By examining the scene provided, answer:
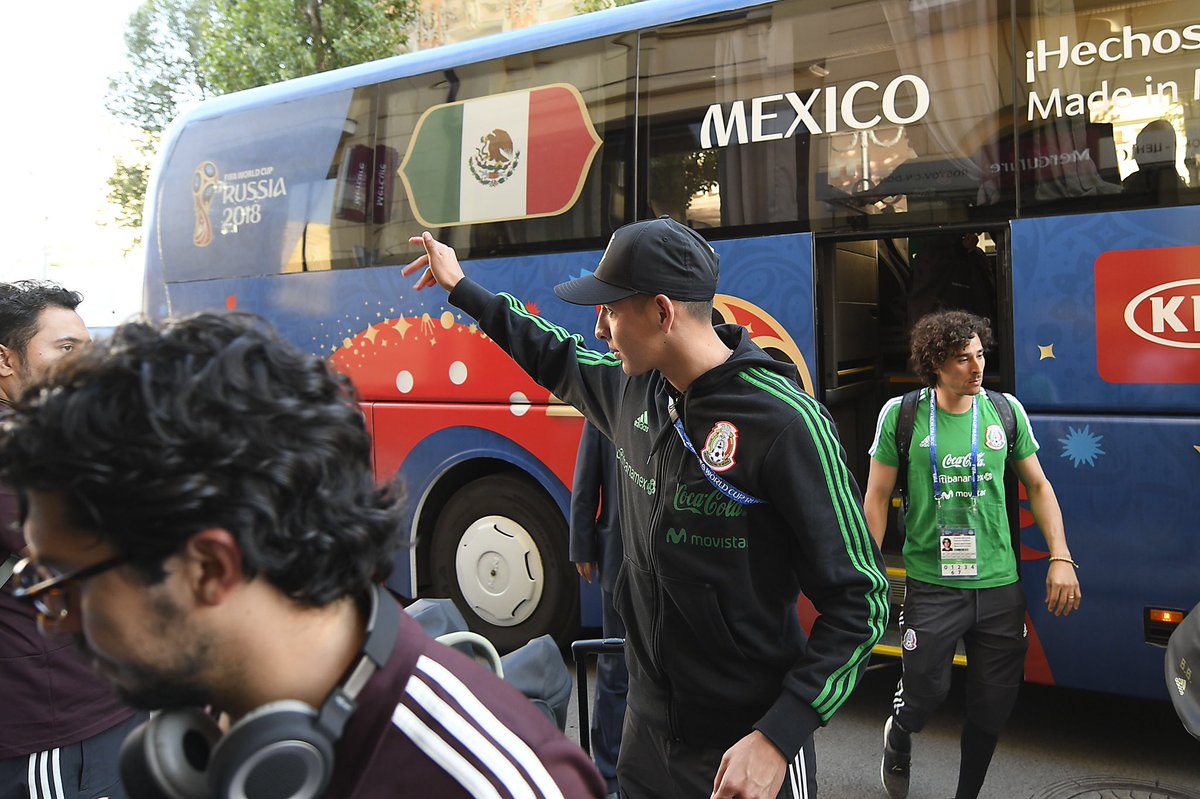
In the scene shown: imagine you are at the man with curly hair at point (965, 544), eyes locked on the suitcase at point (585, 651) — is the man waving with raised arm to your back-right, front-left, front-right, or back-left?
front-left

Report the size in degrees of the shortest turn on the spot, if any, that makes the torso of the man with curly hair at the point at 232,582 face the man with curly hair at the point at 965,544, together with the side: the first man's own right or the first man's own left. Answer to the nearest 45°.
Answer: approximately 135° to the first man's own right

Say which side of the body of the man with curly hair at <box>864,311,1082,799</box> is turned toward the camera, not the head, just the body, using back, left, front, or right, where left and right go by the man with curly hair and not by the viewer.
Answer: front

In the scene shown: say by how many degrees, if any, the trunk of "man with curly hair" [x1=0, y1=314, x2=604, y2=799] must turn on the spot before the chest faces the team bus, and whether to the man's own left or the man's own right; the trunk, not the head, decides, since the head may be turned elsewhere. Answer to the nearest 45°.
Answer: approximately 135° to the man's own right

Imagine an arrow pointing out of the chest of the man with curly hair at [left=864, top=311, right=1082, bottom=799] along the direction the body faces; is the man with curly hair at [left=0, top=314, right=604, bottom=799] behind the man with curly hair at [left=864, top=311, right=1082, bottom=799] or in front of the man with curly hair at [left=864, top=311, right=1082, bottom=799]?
in front

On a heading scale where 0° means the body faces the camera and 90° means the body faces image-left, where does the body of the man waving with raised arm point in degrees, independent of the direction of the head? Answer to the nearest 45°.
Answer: approximately 45°

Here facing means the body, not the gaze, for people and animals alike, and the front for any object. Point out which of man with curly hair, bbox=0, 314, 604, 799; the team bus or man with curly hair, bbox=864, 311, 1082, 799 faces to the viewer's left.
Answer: man with curly hair, bbox=0, 314, 604, 799

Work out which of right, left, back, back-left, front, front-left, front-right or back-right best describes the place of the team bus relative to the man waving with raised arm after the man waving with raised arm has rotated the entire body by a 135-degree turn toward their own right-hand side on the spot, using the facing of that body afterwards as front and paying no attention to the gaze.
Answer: front

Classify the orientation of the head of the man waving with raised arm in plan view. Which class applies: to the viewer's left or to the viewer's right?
to the viewer's left

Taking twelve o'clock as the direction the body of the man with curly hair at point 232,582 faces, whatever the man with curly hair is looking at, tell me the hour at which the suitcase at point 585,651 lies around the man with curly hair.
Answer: The suitcase is roughly at 4 o'clock from the man with curly hair.

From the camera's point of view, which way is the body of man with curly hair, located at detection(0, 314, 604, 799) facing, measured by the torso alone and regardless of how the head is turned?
to the viewer's left

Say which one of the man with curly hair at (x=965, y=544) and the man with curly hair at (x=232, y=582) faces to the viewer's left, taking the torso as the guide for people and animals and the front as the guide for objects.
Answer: the man with curly hair at (x=232, y=582)

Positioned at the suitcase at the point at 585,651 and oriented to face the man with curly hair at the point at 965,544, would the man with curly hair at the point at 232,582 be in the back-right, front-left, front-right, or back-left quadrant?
back-right

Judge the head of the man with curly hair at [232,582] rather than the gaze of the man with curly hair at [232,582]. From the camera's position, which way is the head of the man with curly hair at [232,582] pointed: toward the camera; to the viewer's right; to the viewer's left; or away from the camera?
to the viewer's left

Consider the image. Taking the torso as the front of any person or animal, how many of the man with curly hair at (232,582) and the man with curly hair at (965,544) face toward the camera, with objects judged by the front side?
1

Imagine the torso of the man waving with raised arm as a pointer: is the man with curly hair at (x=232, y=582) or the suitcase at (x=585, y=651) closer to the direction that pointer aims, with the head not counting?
the man with curly hair
